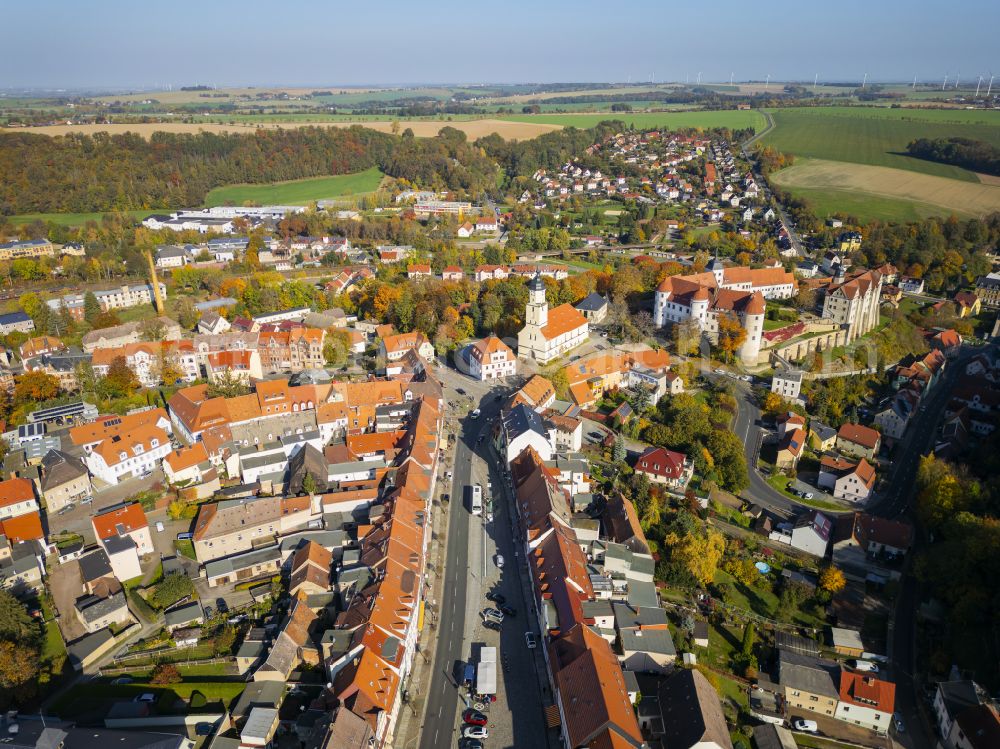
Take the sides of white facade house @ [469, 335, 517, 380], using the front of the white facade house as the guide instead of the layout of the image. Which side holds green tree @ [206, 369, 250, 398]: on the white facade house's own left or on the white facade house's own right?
on the white facade house's own right

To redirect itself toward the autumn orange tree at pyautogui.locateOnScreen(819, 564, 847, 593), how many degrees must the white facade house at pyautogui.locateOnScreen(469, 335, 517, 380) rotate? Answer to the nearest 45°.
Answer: approximately 45° to its left

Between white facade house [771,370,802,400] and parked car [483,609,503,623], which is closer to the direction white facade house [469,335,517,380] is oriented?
the parked car

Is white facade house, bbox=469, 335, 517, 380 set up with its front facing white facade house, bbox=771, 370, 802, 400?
no

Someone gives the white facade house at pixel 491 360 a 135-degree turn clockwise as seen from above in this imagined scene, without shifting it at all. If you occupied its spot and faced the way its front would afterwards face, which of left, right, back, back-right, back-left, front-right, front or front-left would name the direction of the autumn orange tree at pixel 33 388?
front-left

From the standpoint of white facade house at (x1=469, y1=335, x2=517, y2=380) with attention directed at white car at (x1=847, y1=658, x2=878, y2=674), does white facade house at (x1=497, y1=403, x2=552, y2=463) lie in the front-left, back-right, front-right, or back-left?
front-right

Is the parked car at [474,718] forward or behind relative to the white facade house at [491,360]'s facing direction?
forward

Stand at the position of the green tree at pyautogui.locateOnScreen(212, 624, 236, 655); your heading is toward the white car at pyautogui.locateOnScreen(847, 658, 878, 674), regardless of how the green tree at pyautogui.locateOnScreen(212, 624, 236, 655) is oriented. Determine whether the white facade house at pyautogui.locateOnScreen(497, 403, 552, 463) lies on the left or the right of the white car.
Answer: left

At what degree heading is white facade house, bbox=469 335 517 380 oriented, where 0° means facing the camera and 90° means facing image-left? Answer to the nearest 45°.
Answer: approximately 0°

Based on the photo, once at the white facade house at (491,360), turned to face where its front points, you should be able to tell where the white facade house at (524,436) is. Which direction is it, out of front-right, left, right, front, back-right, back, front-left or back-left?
front

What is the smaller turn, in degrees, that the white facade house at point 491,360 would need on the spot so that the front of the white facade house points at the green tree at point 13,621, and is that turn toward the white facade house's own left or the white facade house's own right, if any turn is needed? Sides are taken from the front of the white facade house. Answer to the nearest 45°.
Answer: approximately 45° to the white facade house's own right

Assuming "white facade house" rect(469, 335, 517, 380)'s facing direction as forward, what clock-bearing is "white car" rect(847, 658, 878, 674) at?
The white car is roughly at 11 o'clock from the white facade house.

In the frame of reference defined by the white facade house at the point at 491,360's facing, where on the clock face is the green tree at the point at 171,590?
The green tree is roughly at 1 o'clock from the white facade house.

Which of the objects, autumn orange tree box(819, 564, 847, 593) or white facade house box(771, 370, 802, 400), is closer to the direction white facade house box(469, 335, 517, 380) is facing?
the autumn orange tree

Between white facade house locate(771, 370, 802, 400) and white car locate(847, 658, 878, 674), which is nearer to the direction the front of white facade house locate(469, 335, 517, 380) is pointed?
the white car

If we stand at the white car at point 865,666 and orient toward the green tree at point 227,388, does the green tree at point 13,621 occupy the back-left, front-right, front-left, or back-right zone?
front-left

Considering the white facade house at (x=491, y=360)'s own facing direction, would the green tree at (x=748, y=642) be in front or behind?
in front
